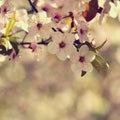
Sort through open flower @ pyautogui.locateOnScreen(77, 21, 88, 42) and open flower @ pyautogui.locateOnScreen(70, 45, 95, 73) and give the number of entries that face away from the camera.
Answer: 0

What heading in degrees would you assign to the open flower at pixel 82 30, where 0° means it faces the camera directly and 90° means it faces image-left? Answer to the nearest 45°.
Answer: approximately 45°

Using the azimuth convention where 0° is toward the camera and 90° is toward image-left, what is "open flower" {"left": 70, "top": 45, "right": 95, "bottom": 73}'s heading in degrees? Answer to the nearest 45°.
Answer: approximately 0°
